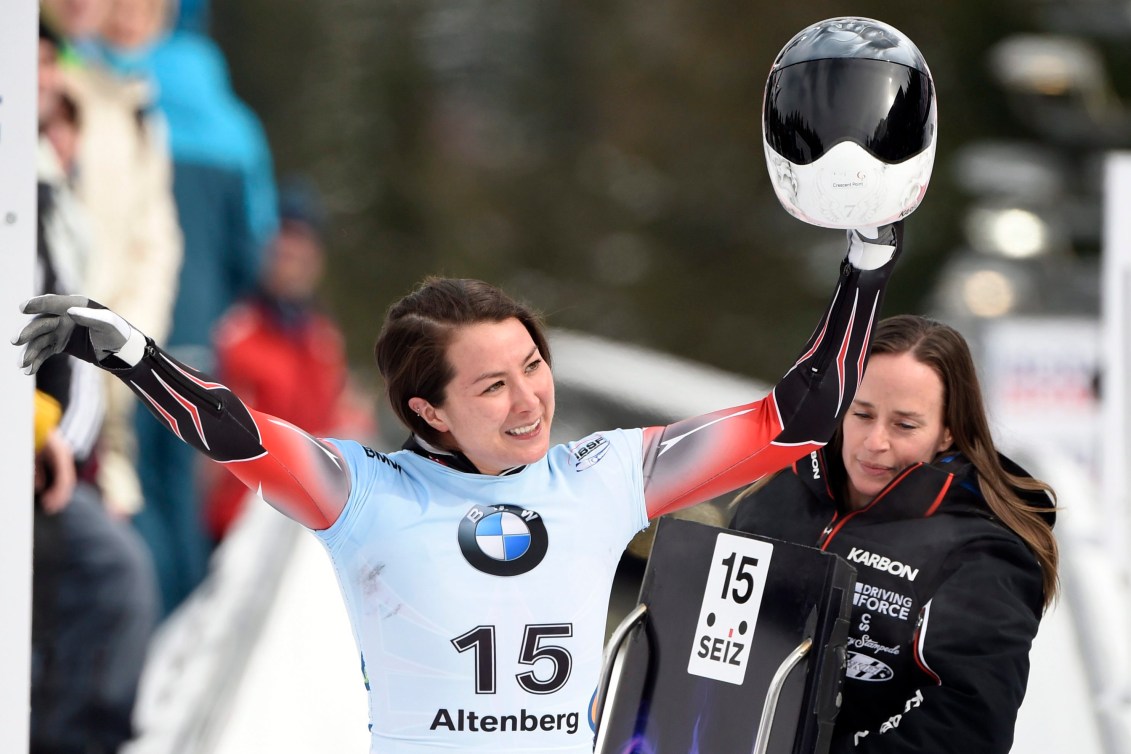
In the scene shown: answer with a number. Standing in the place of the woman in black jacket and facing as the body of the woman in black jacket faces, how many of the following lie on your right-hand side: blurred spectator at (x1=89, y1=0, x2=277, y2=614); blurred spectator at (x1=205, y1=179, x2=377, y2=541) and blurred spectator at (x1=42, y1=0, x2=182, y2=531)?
3

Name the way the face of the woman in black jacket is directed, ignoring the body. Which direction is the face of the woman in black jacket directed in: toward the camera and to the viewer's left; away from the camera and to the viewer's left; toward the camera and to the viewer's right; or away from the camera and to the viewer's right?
toward the camera and to the viewer's left

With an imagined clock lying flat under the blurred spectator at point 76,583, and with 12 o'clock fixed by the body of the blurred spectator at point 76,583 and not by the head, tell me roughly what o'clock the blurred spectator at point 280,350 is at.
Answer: the blurred spectator at point 280,350 is roughly at 8 o'clock from the blurred spectator at point 76,583.

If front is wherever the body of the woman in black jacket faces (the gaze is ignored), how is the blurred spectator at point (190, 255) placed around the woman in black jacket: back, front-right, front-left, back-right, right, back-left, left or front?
right

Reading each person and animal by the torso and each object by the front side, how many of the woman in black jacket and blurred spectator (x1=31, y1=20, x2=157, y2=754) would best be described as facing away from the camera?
0

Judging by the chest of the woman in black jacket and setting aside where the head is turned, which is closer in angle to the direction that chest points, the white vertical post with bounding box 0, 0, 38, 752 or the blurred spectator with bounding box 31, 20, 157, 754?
the white vertical post

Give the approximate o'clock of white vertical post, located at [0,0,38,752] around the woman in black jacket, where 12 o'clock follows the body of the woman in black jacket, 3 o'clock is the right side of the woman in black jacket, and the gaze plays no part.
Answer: The white vertical post is roughly at 1 o'clock from the woman in black jacket.

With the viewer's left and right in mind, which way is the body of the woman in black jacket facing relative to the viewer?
facing the viewer and to the left of the viewer

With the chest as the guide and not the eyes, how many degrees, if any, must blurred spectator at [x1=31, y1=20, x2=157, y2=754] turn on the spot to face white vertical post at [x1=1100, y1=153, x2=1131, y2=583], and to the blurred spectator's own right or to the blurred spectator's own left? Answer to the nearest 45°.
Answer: approximately 45° to the blurred spectator's own left
